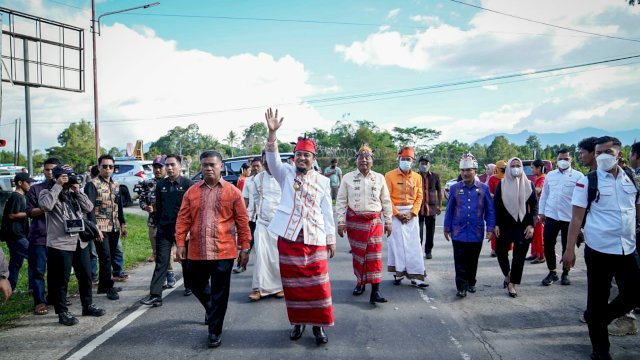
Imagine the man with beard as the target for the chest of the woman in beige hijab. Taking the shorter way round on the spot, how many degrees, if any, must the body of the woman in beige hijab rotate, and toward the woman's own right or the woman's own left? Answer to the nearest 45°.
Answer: approximately 45° to the woman's own right

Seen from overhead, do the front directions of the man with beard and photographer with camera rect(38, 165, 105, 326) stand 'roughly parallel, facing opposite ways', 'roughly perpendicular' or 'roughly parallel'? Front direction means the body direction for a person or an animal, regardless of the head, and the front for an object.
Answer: roughly perpendicular

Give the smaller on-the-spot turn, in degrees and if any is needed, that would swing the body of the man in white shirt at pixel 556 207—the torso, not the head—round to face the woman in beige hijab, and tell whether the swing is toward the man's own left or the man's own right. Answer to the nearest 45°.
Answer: approximately 45° to the man's own right

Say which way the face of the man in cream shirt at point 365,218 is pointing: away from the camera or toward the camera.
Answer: toward the camera

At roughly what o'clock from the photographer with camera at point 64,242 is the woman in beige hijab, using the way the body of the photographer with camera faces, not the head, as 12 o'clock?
The woman in beige hijab is roughly at 11 o'clock from the photographer with camera.

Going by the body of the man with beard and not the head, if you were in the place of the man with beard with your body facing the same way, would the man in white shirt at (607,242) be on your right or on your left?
on your left

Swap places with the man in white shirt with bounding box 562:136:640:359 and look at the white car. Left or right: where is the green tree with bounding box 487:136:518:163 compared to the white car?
right

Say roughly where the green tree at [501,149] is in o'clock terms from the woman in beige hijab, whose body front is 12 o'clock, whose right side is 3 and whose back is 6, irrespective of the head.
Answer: The green tree is roughly at 6 o'clock from the woman in beige hijab.

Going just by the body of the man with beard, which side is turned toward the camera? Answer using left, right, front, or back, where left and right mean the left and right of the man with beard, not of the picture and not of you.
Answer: front

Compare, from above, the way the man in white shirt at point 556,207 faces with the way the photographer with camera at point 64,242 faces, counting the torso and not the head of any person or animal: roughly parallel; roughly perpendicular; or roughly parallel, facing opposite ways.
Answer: roughly perpendicular

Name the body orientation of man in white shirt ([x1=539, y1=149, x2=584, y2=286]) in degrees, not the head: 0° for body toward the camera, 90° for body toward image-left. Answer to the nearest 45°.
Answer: approximately 0°

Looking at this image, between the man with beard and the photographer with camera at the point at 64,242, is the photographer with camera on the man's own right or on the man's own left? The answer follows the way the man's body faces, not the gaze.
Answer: on the man's own right

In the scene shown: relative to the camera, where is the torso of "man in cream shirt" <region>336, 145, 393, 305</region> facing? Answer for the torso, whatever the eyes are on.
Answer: toward the camera

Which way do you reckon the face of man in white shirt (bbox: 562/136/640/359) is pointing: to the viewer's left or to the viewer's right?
to the viewer's left
